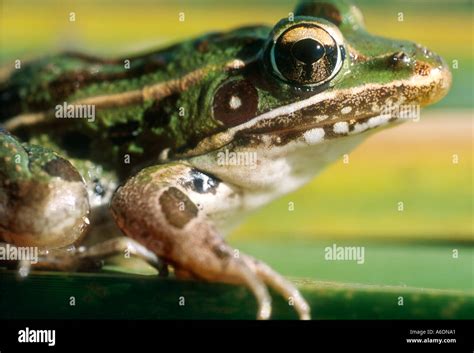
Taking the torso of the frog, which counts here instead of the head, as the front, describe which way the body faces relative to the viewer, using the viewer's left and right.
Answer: facing to the right of the viewer
